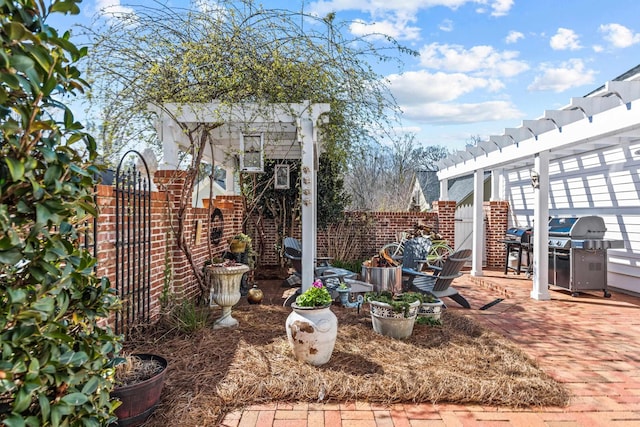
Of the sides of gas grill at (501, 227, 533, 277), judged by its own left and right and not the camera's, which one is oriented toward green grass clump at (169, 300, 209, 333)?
front

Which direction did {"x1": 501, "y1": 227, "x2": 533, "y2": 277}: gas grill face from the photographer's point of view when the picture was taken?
facing the viewer and to the left of the viewer

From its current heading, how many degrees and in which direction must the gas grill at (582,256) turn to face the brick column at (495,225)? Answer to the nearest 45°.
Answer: approximately 90° to its right

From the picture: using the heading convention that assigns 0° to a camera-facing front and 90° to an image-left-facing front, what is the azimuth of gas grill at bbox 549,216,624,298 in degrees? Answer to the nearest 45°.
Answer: approximately 45°

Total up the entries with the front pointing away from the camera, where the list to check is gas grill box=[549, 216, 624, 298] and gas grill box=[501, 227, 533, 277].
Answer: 0

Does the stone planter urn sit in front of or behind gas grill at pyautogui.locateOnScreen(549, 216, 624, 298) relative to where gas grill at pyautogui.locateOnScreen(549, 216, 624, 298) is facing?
in front

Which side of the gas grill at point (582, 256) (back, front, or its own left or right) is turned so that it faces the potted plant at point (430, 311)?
front
